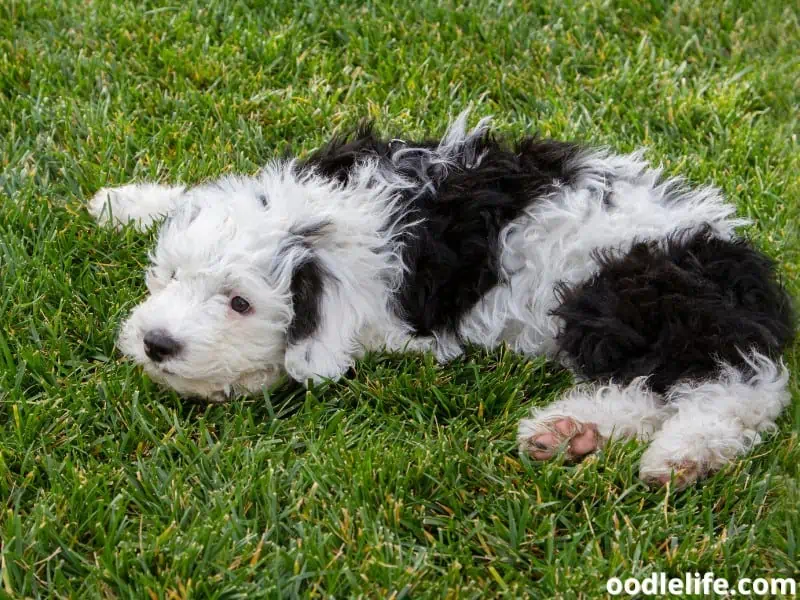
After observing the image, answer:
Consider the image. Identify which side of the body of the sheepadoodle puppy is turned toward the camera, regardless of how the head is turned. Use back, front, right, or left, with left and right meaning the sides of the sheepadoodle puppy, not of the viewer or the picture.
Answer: left
